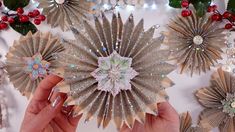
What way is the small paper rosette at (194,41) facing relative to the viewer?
toward the camera

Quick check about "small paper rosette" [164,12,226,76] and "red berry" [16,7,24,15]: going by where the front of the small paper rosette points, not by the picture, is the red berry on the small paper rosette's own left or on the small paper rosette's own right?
on the small paper rosette's own right

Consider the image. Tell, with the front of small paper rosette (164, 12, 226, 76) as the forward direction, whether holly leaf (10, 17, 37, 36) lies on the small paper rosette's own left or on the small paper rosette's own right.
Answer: on the small paper rosette's own right

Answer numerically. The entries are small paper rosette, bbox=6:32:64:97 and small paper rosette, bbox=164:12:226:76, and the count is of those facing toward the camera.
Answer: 2

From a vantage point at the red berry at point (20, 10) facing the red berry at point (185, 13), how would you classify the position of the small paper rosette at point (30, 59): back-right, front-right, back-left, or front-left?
front-right

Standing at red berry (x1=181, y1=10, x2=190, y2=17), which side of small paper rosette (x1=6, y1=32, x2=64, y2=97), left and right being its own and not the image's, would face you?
left

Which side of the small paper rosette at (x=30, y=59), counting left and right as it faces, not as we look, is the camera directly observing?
front
